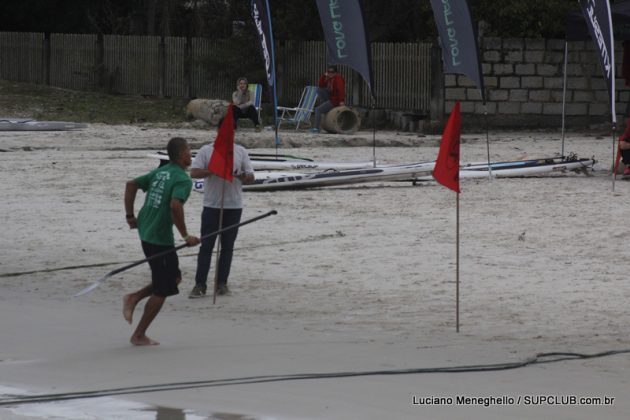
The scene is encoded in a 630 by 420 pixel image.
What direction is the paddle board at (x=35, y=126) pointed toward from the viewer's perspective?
to the viewer's right

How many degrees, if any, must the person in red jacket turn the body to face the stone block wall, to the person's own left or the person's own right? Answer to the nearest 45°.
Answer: approximately 135° to the person's own left
